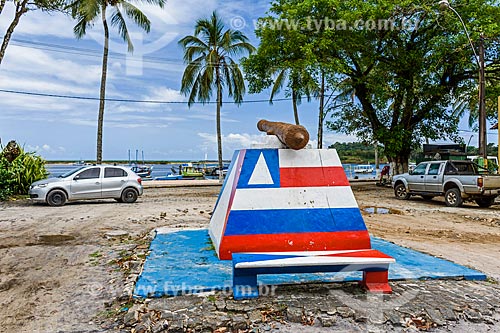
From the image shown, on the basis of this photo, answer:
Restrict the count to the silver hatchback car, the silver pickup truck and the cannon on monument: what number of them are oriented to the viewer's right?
0

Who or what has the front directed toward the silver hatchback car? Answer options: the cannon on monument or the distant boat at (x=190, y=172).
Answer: the cannon on monument

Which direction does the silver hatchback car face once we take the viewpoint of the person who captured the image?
facing to the left of the viewer

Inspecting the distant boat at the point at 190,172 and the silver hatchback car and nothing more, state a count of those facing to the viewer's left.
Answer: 1

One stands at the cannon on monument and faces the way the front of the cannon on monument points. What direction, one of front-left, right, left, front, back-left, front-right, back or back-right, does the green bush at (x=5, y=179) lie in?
front

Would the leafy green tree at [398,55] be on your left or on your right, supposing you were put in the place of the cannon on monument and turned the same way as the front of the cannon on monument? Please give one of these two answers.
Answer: on your right

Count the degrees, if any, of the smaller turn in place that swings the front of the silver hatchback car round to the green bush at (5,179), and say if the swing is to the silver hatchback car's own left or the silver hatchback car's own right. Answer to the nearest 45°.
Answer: approximately 45° to the silver hatchback car's own right

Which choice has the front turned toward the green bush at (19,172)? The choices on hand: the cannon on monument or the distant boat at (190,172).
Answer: the cannon on monument

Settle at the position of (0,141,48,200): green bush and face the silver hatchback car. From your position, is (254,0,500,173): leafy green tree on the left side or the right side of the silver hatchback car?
left

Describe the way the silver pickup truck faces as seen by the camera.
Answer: facing away from the viewer and to the left of the viewer

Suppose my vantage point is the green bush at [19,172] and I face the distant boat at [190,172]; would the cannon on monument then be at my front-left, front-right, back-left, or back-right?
back-right

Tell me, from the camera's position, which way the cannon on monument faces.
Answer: facing away from the viewer and to the left of the viewer
